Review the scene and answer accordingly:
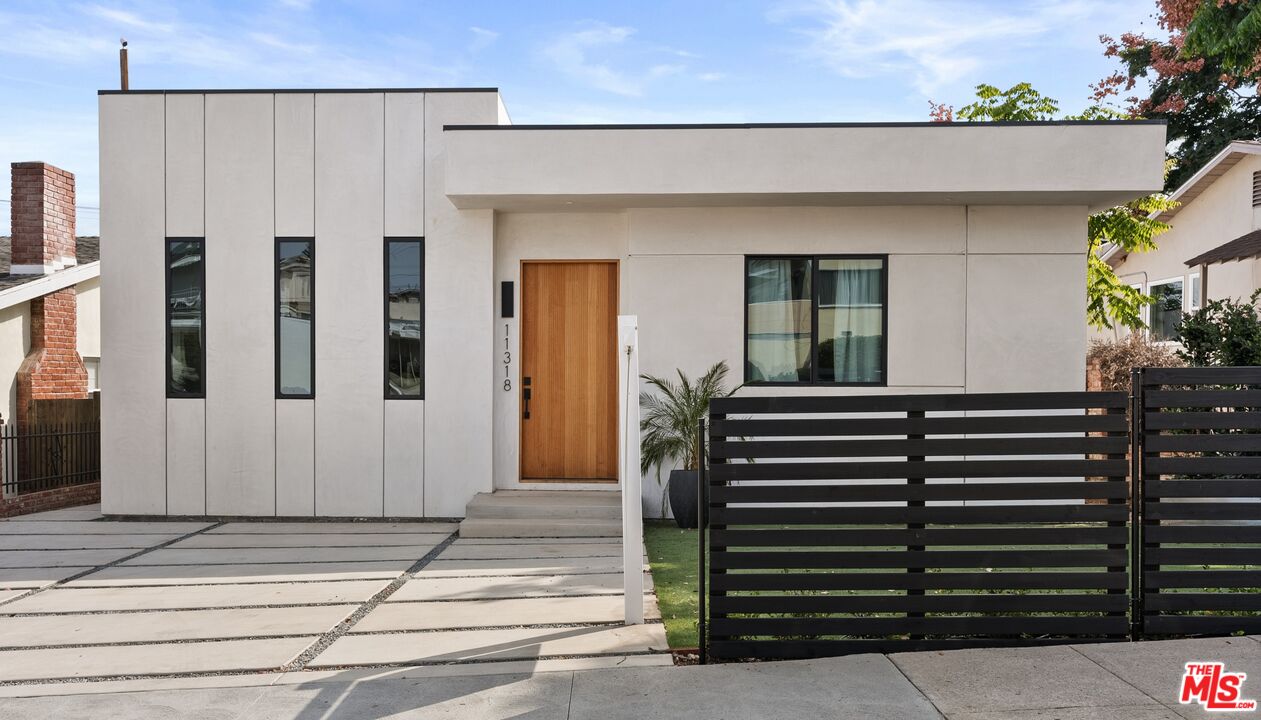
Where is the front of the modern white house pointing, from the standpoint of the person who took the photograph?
facing the viewer

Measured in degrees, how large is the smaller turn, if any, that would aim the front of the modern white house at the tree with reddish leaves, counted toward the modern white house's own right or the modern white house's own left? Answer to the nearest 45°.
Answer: approximately 135° to the modern white house's own left

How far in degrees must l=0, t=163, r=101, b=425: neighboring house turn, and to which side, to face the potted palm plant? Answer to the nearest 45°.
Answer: approximately 45° to its left

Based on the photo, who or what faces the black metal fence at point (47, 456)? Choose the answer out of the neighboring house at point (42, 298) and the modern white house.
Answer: the neighboring house

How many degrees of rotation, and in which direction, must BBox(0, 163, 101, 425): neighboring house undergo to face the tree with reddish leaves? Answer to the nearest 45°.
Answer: approximately 90° to its left

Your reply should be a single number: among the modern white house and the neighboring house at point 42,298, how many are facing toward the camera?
2

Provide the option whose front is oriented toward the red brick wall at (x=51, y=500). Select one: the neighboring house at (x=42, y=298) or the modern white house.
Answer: the neighboring house

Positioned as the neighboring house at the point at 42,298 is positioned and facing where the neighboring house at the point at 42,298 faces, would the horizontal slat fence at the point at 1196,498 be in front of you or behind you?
in front

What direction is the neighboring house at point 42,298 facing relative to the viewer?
toward the camera

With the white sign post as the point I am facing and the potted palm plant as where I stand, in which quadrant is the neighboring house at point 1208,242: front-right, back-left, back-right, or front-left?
back-left

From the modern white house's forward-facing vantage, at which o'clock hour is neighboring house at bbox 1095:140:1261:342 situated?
The neighboring house is roughly at 8 o'clock from the modern white house.

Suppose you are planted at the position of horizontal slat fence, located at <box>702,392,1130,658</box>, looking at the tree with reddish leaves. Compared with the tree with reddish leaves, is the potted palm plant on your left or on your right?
left

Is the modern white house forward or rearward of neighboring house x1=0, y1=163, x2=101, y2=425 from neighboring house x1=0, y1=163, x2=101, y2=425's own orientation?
forward

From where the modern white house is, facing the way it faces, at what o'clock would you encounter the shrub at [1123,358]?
The shrub is roughly at 8 o'clock from the modern white house.
